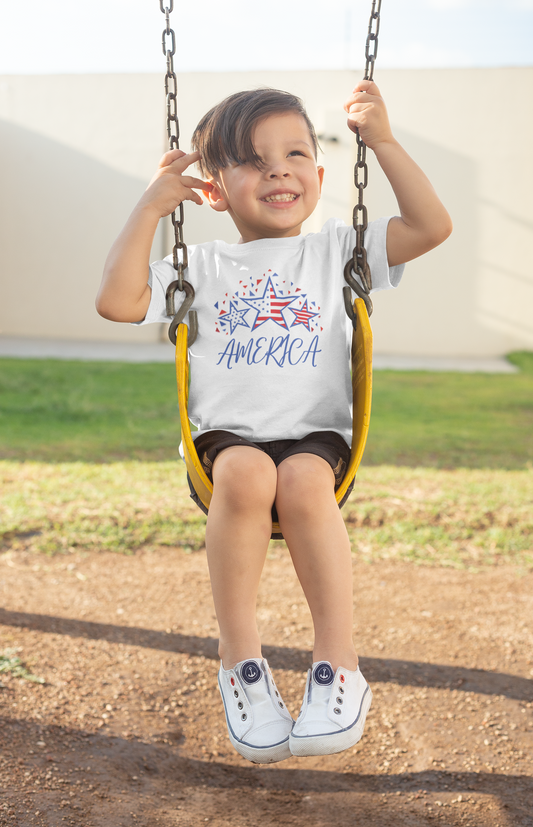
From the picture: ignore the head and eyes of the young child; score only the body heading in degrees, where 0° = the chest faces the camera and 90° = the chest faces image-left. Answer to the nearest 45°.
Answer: approximately 0°

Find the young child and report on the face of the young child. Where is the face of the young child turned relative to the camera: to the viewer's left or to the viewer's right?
to the viewer's right
